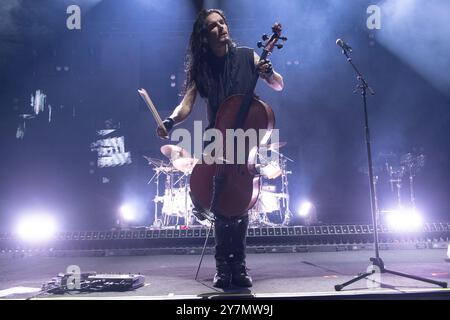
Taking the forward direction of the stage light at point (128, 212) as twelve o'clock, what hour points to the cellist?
The cellist is roughly at 12 o'clock from the stage light.

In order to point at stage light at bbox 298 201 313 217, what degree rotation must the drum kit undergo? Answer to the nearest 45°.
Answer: approximately 90° to its left

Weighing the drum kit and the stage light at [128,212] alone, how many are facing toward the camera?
2

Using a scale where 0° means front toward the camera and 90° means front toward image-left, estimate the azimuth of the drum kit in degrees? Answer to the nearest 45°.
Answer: approximately 0°

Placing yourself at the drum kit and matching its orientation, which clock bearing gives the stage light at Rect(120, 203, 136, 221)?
The stage light is roughly at 4 o'clock from the drum kit.

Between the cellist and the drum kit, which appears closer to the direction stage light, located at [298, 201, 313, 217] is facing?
the cellist

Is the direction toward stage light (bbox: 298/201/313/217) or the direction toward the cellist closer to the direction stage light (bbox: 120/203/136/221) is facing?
the cellist
